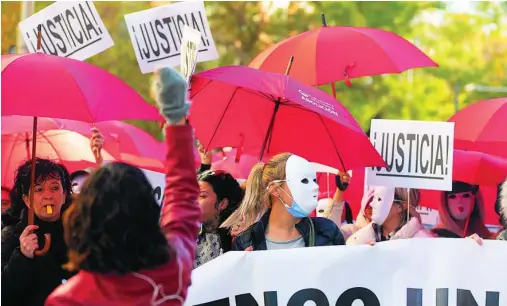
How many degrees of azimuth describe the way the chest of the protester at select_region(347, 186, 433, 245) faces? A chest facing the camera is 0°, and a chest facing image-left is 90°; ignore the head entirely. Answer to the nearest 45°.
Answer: approximately 45°

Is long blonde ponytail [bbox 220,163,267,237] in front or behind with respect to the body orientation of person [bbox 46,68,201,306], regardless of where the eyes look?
in front

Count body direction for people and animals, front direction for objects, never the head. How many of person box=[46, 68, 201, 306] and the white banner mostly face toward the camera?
1

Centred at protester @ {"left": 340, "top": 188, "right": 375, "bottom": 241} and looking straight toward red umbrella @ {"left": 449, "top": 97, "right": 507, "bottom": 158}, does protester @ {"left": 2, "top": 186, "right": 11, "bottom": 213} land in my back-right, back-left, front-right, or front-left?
back-left

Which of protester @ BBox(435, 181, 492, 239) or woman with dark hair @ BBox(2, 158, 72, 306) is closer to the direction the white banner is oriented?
the woman with dark hair

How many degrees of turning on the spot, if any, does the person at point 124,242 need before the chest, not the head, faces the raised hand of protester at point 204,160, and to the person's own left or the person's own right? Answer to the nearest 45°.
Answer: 0° — they already face them

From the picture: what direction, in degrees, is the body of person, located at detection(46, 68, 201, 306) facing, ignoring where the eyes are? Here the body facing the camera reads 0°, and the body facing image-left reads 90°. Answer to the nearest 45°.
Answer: approximately 180°

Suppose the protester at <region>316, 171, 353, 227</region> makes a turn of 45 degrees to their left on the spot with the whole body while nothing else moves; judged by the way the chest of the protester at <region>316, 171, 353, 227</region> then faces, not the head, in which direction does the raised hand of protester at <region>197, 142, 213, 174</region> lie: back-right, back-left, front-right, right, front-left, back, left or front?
right
